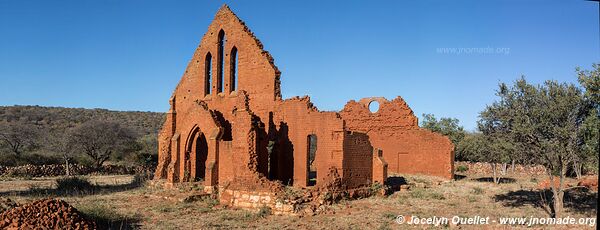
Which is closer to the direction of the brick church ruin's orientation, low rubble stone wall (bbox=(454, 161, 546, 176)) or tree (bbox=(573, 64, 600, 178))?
the tree

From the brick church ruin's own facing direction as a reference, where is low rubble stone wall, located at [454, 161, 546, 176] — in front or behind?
behind

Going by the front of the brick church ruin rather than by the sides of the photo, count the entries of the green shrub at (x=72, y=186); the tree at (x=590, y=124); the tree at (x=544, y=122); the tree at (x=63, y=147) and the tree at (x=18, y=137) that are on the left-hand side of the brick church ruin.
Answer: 2

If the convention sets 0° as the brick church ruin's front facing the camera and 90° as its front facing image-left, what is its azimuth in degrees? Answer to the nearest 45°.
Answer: approximately 45°

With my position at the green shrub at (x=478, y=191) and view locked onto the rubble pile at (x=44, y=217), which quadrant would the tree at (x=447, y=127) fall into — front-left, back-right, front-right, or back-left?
back-right

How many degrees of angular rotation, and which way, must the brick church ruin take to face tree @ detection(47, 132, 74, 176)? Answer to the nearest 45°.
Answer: approximately 90° to its right

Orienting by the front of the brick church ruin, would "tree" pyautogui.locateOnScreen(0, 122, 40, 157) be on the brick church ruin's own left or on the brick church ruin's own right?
on the brick church ruin's own right

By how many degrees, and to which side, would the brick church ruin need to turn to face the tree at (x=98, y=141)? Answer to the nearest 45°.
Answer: approximately 90° to its right

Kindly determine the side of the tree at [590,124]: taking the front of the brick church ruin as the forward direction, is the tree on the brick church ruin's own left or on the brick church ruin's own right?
on the brick church ruin's own left

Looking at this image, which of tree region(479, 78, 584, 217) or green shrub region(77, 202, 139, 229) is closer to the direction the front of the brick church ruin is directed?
the green shrub

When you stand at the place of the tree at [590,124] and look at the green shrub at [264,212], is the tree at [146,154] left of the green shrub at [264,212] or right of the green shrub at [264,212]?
right

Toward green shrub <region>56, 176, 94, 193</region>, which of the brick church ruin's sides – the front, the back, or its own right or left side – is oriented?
right
